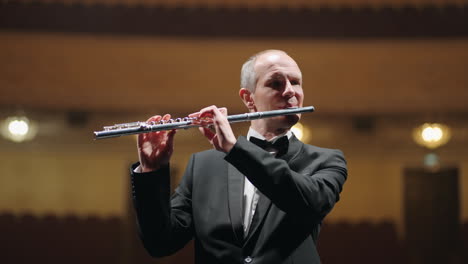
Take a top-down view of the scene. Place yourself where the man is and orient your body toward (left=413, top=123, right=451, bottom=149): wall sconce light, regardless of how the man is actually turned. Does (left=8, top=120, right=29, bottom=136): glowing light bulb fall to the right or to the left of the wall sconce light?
left

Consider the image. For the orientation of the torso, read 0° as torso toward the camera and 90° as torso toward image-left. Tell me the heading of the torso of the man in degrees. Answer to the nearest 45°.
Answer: approximately 0°

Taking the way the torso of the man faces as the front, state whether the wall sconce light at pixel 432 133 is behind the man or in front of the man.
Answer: behind

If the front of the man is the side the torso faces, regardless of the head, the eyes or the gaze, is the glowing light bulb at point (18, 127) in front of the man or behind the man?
behind
